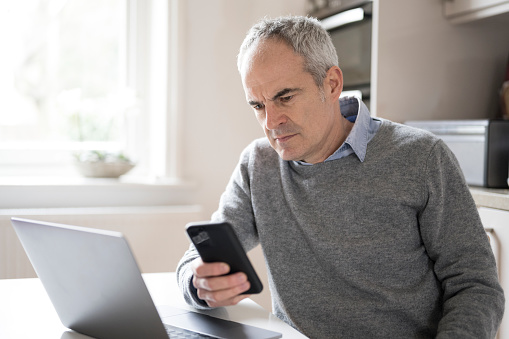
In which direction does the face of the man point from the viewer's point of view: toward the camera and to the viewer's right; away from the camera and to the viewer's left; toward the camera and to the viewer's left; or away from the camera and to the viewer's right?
toward the camera and to the viewer's left

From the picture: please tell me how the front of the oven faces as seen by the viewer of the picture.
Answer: facing the viewer and to the left of the viewer

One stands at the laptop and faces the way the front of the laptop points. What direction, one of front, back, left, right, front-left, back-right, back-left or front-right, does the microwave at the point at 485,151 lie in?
front

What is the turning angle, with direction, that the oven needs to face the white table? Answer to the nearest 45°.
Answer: approximately 45° to its left

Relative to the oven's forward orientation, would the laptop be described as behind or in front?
in front

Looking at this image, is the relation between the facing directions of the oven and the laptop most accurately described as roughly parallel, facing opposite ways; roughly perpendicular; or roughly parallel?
roughly parallel, facing opposite ways

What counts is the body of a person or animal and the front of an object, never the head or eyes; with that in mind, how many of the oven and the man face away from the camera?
0

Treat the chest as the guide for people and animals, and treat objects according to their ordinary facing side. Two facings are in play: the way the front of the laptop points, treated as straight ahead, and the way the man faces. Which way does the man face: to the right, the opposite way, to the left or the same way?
the opposite way

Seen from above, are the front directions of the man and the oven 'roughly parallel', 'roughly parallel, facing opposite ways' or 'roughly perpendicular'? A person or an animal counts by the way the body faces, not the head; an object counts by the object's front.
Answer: roughly parallel

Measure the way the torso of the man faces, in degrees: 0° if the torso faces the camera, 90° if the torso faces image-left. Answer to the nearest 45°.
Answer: approximately 45°

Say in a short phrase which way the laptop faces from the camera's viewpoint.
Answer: facing away from the viewer and to the right of the viewer

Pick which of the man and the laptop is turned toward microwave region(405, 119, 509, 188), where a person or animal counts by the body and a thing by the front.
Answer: the laptop

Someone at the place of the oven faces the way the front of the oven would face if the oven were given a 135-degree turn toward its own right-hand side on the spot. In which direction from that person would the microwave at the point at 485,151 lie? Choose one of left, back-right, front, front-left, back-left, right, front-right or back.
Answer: back-right
